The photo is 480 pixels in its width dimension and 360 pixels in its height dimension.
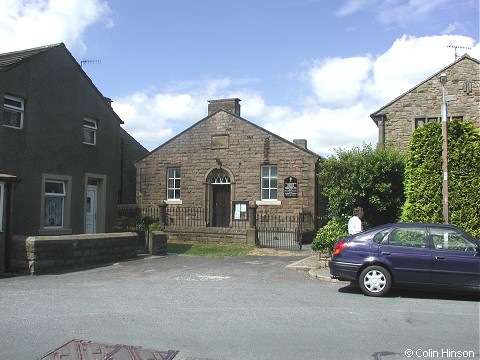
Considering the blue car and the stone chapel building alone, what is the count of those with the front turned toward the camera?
1

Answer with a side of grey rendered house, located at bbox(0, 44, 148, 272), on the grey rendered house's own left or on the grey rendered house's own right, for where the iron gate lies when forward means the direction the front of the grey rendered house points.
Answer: on the grey rendered house's own left

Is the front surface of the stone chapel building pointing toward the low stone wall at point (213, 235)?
yes

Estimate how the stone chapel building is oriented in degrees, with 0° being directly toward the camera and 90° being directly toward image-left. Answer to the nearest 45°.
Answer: approximately 0°
